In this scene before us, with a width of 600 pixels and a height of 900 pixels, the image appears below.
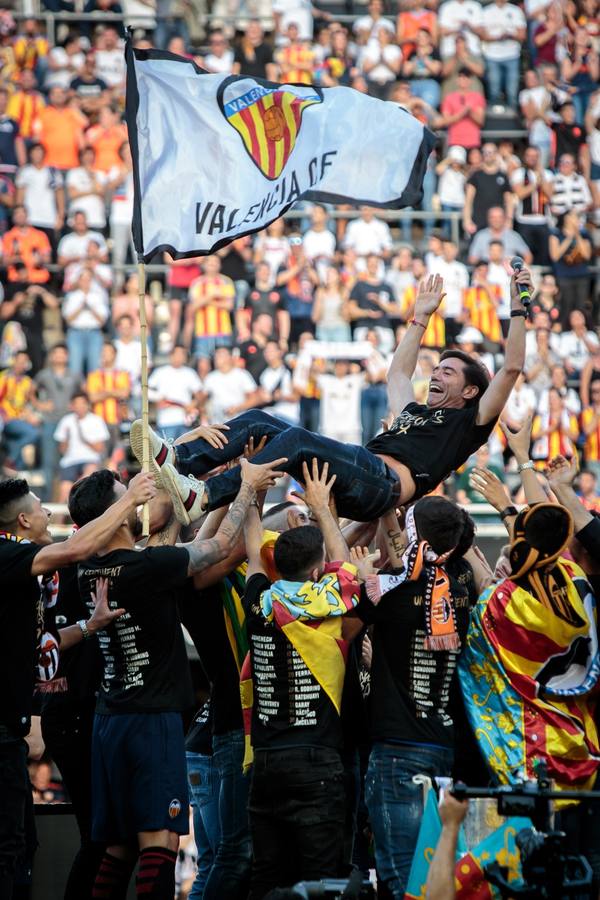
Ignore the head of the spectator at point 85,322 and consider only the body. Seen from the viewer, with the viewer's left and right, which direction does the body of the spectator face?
facing the viewer

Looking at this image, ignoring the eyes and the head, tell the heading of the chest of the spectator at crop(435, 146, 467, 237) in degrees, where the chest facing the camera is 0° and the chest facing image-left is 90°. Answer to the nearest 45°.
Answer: approximately 0°

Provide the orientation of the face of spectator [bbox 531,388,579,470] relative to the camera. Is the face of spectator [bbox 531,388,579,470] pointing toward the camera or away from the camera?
toward the camera

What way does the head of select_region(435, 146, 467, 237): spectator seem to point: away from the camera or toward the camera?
toward the camera

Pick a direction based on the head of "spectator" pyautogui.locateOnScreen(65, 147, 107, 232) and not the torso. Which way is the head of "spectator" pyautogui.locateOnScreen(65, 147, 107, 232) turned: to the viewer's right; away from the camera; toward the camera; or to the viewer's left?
toward the camera

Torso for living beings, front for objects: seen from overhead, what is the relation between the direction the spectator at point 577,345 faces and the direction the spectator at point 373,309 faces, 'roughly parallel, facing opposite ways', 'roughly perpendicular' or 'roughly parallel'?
roughly parallel

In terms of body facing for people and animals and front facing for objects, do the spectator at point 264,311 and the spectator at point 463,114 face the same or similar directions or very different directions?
same or similar directions

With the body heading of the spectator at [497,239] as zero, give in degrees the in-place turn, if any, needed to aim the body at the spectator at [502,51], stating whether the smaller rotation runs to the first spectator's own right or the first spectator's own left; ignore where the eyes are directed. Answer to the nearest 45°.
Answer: approximately 180°

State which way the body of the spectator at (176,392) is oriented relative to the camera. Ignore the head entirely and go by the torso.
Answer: toward the camera

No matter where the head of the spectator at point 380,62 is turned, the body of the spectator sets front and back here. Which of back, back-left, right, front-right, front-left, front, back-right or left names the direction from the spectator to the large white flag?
front

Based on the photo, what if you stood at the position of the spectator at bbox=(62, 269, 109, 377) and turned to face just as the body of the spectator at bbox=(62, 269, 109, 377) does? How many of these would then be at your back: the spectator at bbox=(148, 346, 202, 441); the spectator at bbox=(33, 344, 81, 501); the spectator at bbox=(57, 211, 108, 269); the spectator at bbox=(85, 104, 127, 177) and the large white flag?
2

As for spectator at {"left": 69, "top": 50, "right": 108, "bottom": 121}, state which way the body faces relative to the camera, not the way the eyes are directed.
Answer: toward the camera

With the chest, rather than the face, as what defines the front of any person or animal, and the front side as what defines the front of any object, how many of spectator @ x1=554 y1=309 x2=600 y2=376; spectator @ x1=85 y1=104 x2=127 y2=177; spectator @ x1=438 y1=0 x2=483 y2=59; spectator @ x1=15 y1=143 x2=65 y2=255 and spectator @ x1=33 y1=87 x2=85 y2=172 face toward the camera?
5

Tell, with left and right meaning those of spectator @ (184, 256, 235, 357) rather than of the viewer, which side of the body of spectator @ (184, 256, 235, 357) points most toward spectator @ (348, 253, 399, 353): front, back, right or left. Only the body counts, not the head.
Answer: left

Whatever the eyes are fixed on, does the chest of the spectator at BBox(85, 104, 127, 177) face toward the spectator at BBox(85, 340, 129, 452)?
yes

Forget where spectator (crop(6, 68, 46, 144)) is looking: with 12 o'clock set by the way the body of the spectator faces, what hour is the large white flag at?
The large white flag is roughly at 12 o'clock from the spectator.

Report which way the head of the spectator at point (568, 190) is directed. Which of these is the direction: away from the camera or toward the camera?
toward the camera

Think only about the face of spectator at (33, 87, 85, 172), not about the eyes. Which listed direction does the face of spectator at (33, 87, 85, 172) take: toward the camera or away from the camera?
toward the camera

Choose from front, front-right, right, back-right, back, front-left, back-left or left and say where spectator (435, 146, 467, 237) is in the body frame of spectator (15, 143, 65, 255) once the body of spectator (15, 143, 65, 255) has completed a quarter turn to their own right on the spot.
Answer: back

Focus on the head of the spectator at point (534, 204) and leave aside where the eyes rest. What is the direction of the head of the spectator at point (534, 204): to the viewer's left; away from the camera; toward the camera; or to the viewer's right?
toward the camera
